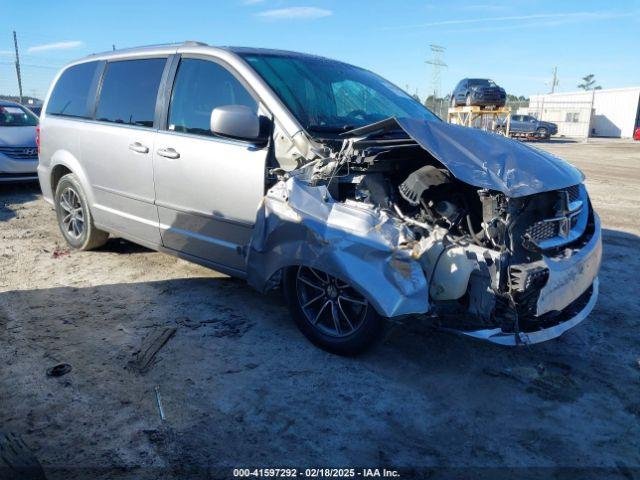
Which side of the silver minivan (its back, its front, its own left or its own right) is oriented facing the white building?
left

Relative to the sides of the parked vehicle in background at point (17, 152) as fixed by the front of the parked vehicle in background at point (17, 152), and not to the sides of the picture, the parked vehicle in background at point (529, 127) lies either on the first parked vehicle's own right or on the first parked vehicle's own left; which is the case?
on the first parked vehicle's own left

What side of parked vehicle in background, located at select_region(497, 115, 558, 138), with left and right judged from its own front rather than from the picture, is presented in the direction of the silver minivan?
right

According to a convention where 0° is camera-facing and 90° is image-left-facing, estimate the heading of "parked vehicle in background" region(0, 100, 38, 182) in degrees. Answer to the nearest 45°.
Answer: approximately 315°

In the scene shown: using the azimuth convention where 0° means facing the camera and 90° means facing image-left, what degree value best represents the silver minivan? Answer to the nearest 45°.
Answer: approximately 315°

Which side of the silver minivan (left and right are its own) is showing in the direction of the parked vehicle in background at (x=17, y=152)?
back

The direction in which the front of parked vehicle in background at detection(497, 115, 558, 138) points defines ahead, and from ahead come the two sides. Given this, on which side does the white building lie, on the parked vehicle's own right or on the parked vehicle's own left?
on the parked vehicle's own left

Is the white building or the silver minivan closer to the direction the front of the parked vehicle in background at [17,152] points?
the silver minivan

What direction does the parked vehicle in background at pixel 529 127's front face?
to the viewer's right
